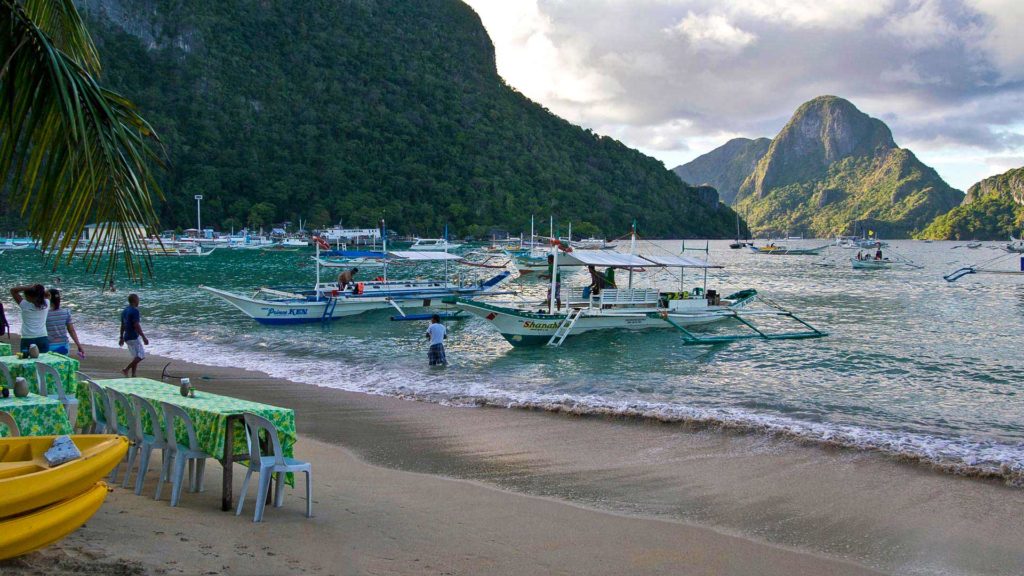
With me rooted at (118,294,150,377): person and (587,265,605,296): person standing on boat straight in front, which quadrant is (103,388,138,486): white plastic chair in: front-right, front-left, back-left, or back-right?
back-right

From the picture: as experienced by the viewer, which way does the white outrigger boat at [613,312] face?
facing the viewer and to the left of the viewer

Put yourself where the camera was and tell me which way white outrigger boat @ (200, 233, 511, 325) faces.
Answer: facing to the left of the viewer

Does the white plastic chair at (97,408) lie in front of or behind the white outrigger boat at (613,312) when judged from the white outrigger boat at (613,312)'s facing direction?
in front

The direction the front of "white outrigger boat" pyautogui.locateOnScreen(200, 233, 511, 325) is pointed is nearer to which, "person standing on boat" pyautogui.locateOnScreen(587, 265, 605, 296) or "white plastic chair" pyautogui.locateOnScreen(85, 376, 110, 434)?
the white plastic chair

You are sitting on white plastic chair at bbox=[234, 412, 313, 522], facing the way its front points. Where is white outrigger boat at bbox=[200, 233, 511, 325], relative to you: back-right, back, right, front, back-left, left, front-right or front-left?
front-left

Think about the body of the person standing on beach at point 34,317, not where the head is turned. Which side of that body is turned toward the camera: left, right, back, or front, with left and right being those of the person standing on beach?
back

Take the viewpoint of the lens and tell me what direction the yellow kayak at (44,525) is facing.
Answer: facing to the right of the viewer

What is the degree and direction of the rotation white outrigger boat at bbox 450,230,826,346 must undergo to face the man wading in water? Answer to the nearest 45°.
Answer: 0° — it already faces them

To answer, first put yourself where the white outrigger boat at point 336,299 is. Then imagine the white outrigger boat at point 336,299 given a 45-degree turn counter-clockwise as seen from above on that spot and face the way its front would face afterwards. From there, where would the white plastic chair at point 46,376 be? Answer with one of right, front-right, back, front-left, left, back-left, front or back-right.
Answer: front-left

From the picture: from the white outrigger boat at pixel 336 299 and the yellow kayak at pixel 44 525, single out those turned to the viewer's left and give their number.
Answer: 1

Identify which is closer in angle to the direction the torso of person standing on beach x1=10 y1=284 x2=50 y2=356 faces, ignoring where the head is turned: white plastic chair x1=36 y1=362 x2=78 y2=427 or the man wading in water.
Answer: the man wading in water

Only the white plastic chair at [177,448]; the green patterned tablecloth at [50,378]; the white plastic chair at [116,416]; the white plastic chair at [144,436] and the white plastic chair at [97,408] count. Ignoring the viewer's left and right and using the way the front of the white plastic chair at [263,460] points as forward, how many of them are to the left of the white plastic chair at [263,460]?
5
